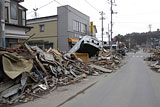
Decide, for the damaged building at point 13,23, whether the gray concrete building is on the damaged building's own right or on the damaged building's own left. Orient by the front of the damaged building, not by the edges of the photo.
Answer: on the damaged building's own left

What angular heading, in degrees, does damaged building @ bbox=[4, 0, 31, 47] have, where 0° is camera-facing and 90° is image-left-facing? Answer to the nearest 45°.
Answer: approximately 315°

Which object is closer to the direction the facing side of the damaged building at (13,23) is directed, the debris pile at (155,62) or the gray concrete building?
the debris pile

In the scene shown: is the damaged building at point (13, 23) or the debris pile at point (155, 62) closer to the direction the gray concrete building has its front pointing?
the debris pile

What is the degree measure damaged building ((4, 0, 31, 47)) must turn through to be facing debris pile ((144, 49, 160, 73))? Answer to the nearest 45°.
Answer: approximately 45° to its left

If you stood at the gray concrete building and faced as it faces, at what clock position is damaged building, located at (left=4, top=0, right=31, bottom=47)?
The damaged building is roughly at 2 o'clock from the gray concrete building.
